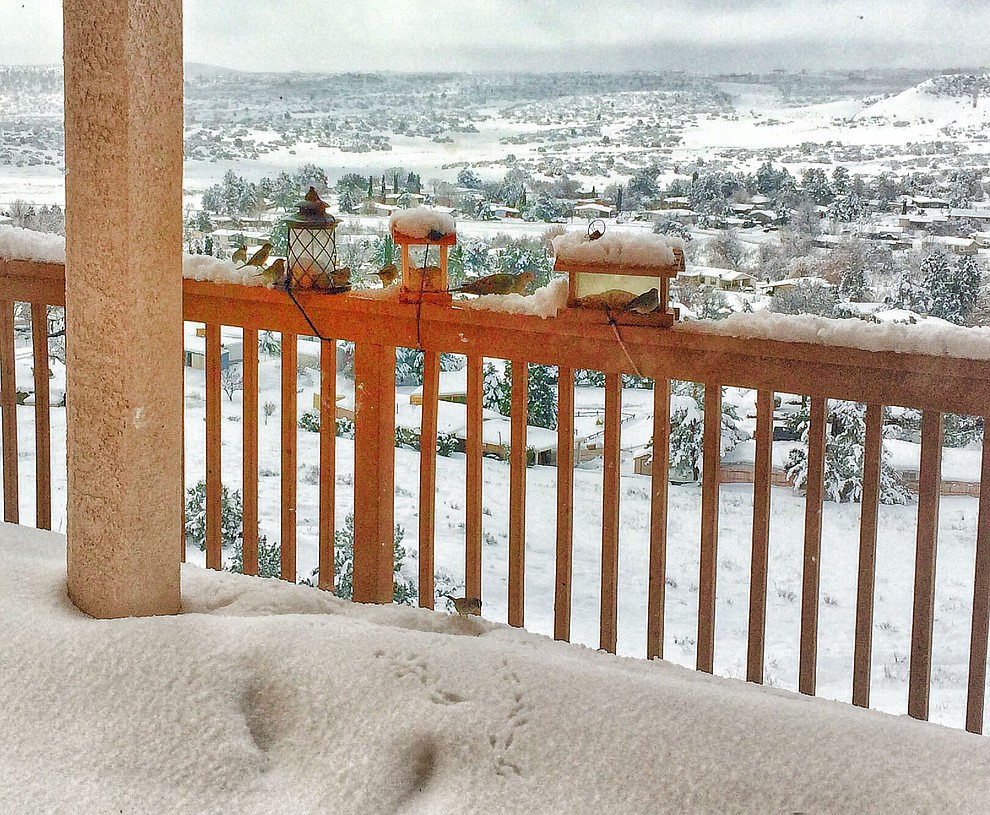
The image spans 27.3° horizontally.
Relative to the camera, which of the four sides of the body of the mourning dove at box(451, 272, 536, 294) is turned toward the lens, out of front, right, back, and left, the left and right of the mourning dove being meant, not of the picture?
right
